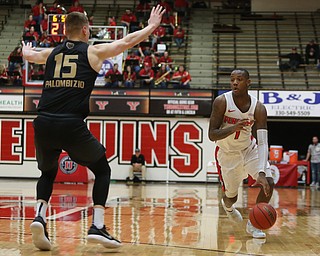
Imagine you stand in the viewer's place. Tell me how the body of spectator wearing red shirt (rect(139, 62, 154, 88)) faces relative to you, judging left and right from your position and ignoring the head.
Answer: facing the viewer

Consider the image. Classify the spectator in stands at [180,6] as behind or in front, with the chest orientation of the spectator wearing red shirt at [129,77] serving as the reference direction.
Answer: behind

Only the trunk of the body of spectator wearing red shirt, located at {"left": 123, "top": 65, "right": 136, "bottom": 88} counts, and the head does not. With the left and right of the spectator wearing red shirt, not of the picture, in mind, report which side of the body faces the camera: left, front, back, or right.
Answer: front

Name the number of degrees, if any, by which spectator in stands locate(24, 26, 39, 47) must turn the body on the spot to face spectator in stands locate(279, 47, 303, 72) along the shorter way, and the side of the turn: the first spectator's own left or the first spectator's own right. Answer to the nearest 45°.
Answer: approximately 90° to the first spectator's own left

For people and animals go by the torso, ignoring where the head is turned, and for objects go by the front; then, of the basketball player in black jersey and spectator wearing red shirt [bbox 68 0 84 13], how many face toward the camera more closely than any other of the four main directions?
1

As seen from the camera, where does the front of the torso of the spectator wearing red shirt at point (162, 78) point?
toward the camera

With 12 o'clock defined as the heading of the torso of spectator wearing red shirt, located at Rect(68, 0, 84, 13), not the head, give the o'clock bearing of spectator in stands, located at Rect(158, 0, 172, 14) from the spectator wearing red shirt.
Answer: The spectator in stands is roughly at 9 o'clock from the spectator wearing red shirt.

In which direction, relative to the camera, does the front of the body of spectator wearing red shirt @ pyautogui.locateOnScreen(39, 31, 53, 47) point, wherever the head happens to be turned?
toward the camera

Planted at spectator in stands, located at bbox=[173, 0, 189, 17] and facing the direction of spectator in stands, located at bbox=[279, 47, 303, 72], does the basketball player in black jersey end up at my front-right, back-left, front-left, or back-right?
front-right

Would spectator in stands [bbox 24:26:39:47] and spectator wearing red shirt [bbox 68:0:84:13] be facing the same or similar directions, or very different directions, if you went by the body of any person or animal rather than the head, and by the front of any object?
same or similar directions

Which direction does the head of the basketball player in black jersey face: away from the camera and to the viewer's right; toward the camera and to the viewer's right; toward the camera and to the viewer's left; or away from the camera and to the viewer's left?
away from the camera and to the viewer's right
